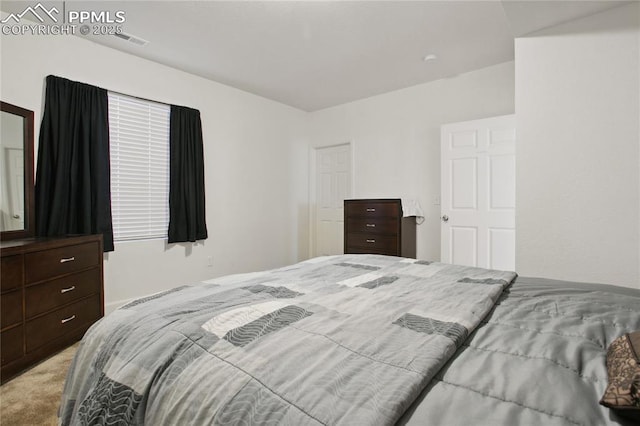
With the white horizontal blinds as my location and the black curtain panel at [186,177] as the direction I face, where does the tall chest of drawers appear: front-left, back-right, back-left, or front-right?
front-right

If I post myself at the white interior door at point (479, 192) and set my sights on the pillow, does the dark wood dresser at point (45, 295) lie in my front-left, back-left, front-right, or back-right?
front-right

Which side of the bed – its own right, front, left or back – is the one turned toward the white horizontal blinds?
front

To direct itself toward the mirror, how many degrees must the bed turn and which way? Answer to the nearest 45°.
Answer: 0° — it already faces it

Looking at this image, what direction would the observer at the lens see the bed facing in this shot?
facing away from the viewer and to the left of the viewer

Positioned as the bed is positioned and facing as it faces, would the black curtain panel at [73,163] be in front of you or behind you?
in front

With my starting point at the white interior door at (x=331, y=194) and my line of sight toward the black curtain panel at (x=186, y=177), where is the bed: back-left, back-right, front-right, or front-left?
front-left

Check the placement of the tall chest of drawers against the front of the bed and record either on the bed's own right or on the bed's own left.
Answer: on the bed's own right

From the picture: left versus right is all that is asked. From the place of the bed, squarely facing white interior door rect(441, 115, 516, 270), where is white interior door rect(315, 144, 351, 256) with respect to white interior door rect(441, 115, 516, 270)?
left

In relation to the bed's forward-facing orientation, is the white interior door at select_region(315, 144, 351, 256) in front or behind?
in front

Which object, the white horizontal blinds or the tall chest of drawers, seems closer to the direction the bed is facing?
the white horizontal blinds

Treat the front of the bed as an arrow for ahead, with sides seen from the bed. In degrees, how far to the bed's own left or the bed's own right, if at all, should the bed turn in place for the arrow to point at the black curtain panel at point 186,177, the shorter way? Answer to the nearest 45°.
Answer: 0° — it already faces it

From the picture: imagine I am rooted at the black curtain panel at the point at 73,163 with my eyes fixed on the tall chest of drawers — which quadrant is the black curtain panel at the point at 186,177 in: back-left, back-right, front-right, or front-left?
front-left

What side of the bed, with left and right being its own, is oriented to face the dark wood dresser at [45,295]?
front

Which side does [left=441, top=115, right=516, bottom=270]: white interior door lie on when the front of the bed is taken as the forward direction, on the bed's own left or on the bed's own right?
on the bed's own right
